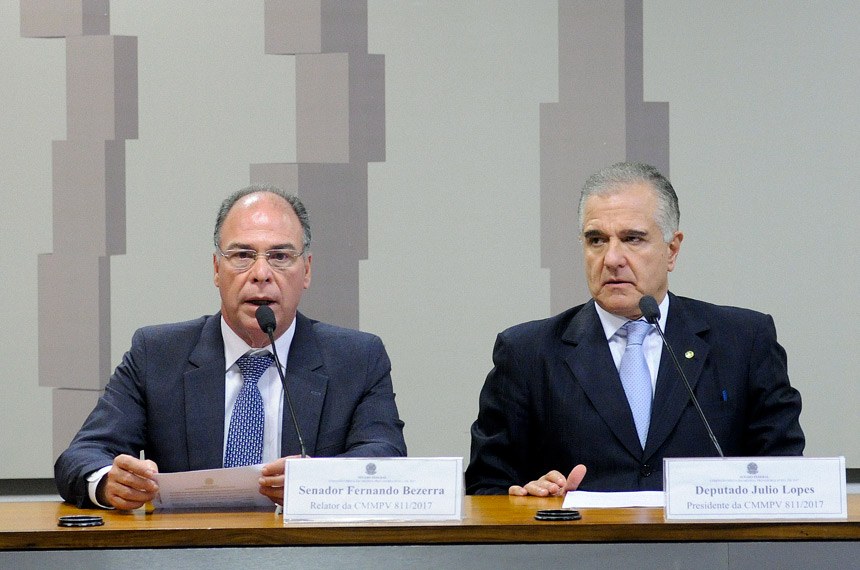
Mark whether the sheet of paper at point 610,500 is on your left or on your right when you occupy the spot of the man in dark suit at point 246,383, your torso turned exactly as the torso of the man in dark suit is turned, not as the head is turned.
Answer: on your left

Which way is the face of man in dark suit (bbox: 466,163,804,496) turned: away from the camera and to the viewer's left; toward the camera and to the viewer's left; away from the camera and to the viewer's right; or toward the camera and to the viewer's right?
toward the camera and to the viewer's left

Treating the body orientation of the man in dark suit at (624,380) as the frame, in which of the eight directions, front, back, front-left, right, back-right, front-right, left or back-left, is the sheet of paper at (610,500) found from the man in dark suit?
front

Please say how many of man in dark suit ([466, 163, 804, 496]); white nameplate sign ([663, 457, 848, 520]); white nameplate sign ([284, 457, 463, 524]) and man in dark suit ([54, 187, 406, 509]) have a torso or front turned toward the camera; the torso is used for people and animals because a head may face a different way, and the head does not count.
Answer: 4

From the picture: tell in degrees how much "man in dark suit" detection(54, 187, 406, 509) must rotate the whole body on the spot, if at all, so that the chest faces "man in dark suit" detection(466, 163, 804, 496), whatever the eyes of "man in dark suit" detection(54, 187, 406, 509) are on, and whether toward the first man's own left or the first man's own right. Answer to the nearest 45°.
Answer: approximately 90° to the first man's own left

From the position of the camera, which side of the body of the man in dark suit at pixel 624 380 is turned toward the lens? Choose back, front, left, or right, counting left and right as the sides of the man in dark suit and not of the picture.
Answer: front

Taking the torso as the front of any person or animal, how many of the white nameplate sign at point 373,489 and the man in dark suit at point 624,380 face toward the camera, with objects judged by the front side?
2

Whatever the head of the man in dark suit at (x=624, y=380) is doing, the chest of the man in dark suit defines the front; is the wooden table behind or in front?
in front

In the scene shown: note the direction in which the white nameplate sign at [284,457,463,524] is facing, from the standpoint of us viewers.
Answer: facing the viewer

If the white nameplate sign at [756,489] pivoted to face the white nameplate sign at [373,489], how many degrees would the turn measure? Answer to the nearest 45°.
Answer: approximately 90° to its right

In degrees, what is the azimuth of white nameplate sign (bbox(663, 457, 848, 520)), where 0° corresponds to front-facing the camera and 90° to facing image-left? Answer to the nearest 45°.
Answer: approximately 0°

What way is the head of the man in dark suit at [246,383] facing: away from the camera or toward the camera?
toward the camera

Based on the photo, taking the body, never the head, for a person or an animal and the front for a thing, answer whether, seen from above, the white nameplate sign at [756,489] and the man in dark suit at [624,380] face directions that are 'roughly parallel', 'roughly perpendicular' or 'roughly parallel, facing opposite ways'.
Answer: roughly parallel

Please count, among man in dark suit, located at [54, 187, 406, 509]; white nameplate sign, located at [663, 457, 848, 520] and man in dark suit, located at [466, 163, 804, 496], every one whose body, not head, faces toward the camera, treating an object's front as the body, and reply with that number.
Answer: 3

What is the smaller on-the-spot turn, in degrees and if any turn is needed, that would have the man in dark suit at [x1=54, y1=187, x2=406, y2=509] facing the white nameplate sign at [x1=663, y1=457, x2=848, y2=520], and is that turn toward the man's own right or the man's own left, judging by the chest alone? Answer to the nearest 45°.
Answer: approximately 45° to the man's own left
